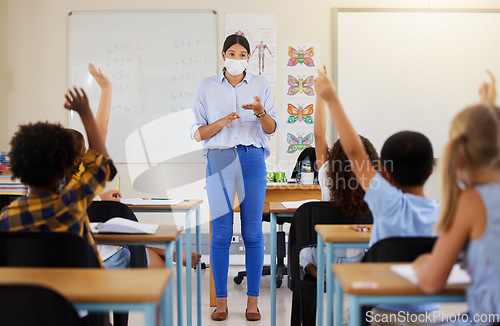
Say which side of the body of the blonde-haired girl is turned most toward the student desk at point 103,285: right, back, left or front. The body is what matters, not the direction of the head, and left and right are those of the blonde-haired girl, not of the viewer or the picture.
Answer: left

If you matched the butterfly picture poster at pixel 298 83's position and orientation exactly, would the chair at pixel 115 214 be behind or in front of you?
in front

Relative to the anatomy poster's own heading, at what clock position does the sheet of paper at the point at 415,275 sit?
The sheet of paper is roughly at 12 o'clock from the anatomy poster.

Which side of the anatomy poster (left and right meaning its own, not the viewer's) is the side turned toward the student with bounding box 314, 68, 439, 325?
front

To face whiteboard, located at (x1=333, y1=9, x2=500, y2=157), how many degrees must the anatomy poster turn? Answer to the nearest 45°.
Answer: approximately 90° to its left

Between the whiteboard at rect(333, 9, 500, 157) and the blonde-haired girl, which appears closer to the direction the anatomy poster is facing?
the blonde-haired girl

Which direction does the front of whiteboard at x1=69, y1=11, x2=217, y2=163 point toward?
toward the camera

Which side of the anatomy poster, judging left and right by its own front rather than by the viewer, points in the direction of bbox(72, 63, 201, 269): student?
front

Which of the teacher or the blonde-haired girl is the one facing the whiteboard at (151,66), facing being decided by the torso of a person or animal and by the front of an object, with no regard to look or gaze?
the blonde-haired girl

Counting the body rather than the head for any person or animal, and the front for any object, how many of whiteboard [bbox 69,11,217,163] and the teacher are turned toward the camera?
2

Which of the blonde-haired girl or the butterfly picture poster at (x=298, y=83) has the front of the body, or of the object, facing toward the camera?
the butterfly picture poster

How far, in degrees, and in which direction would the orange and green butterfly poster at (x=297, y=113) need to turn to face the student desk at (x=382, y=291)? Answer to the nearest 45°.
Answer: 0° — it already faces it

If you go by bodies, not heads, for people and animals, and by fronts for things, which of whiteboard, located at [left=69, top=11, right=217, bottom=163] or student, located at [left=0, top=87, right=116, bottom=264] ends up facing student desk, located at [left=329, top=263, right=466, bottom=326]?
the whiteboard

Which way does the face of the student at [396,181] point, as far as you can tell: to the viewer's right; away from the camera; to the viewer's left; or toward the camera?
away from the camera

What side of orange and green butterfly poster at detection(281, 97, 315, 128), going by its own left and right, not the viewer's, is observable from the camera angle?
front

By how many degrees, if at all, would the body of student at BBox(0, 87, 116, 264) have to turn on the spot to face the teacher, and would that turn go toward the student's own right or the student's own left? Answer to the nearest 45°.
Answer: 0° — they already face them

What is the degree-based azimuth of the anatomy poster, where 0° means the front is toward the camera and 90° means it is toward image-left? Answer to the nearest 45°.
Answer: approximately 0°

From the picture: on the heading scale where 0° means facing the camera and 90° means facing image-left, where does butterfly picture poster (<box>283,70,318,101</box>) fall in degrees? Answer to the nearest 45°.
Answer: approximately 0°

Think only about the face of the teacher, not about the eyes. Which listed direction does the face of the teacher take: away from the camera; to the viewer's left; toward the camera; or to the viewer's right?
toward the camera

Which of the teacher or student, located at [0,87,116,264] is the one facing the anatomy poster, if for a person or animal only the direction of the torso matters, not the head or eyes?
the student

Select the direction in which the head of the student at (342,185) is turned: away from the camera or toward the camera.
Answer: away from the camera
